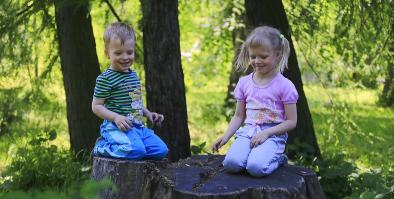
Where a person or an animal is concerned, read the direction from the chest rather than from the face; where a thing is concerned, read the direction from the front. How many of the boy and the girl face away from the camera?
0

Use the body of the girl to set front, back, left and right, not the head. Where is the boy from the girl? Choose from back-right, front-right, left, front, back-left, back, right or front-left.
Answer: front-right

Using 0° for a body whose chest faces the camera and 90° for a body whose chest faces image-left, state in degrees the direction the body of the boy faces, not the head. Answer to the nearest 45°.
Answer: approximately 315°

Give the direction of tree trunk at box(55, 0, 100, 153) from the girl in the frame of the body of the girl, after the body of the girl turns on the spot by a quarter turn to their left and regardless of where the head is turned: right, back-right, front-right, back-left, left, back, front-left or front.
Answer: back

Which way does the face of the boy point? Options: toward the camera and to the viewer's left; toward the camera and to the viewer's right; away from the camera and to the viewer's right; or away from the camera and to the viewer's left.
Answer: toward the camera and to the viewer's right

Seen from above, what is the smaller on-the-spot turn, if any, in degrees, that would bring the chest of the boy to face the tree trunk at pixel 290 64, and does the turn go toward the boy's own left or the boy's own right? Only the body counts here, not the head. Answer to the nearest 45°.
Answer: approximately 90° to the boy's own left

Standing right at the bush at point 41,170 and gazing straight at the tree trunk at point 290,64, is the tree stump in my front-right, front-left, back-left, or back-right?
front-right

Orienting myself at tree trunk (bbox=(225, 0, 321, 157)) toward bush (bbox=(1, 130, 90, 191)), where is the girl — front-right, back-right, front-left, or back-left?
front-left

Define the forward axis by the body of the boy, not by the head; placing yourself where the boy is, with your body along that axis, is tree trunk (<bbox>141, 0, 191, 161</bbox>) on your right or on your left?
on your left

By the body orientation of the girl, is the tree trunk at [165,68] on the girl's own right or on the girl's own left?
on the girl's own right

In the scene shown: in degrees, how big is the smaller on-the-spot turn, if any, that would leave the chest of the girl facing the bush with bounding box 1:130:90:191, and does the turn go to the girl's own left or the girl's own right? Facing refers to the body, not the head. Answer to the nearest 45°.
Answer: approximately 90° to the girl's own right

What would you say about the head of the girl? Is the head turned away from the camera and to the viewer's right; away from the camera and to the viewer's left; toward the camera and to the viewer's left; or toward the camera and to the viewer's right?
toward the camera and to the viewer's left

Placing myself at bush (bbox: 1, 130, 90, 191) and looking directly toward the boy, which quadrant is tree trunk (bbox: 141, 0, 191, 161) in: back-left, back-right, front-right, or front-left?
front-left

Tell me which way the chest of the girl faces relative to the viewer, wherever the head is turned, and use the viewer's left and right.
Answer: facing the viewer and to the left of the viewer

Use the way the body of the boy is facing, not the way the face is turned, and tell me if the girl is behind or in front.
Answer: in front
